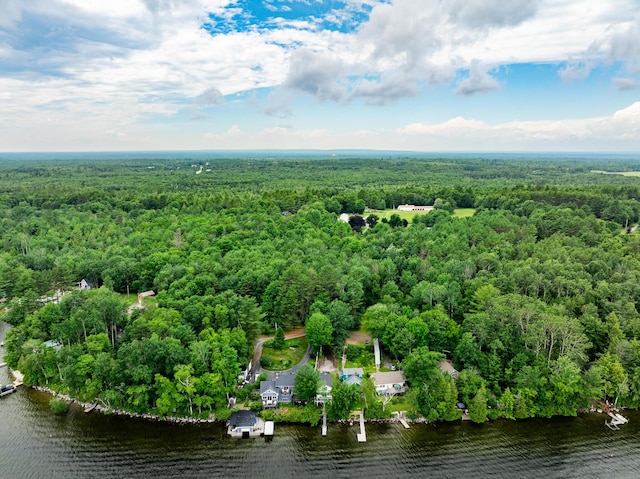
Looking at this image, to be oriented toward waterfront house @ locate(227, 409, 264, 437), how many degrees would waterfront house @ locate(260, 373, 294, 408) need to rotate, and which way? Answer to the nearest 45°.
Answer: approximately 45° to its right

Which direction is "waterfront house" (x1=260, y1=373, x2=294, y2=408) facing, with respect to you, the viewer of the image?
facing the viewer

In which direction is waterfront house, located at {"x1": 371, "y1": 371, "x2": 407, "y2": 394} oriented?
toward the camera

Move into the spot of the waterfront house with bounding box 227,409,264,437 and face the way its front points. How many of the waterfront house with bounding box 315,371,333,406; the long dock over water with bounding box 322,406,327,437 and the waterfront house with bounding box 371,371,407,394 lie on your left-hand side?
3

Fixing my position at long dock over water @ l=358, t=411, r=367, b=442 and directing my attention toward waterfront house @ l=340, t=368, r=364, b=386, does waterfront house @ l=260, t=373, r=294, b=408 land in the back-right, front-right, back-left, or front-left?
front-left

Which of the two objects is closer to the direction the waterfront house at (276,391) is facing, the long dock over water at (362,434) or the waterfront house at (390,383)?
the long dock over water

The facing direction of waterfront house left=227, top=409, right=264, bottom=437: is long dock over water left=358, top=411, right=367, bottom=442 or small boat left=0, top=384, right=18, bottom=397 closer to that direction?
the long dock over water

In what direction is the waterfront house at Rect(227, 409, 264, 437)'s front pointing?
toward the camera

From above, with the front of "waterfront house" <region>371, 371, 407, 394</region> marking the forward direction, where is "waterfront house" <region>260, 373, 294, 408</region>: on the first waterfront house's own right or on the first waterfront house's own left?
on the first waterfront house's own right

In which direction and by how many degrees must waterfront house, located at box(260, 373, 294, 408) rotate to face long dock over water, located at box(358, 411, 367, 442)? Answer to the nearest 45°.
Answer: approximately 45° to its left

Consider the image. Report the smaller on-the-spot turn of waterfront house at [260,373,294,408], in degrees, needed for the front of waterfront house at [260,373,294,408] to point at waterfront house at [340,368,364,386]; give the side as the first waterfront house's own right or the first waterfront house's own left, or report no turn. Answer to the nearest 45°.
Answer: approximately 90° to the first waterfront house's own left

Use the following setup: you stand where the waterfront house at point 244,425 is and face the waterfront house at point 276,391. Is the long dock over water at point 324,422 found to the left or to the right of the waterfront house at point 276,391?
right

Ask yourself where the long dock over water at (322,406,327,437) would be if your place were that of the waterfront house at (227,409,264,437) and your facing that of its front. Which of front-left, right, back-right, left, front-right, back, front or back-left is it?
left

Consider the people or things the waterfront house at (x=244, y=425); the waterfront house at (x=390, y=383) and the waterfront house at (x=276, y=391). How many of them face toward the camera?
3

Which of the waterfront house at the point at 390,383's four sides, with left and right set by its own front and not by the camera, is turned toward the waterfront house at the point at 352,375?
right
